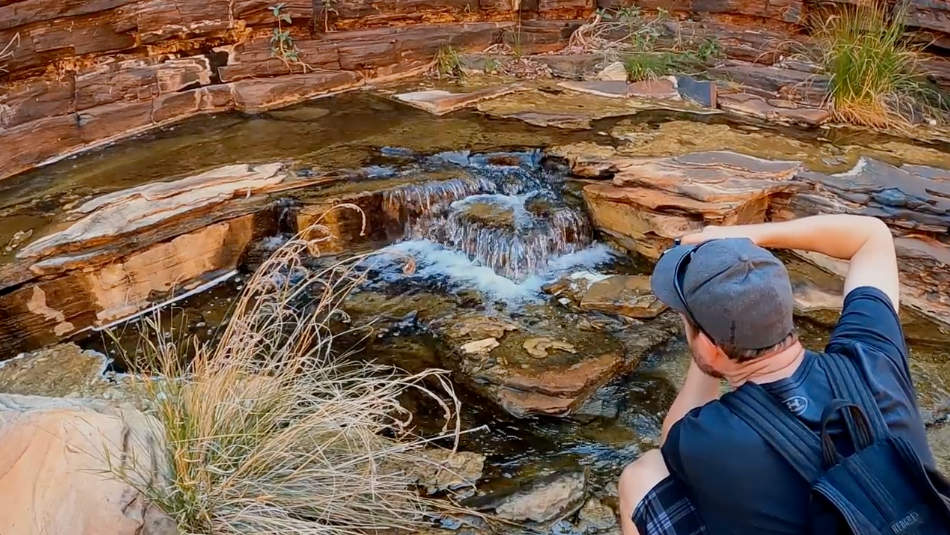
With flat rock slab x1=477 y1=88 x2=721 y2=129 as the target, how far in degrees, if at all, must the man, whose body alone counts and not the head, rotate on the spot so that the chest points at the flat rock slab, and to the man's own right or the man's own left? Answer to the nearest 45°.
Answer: approximately 45° to the man's own right

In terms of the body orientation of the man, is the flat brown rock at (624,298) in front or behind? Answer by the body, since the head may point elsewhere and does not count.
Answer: in front

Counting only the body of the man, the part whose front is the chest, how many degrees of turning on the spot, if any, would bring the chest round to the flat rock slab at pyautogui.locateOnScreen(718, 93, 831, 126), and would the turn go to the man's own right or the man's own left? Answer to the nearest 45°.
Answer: approximately 45° to the man's own right

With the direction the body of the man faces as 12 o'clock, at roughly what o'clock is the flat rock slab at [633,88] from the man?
The flat rock slab is roughly at 1 o'clock from the man.

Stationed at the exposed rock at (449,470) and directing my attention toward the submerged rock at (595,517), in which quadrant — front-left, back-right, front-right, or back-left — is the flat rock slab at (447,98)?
back-left

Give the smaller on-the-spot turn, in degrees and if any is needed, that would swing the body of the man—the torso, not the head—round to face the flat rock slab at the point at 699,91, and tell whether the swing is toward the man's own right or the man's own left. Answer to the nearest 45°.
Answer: approximately 45° to the man's own right

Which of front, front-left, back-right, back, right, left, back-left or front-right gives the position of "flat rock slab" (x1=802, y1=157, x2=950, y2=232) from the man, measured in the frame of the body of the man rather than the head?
front-right

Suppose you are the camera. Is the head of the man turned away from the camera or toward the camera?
away from the camera

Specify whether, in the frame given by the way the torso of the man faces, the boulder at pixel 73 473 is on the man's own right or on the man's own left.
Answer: on the man's own left

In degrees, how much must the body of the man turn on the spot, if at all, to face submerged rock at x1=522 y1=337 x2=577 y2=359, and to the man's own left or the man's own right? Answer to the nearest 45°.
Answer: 0° — they already face it

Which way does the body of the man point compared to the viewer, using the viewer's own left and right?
facing away from the viewer and to the left of the viewer

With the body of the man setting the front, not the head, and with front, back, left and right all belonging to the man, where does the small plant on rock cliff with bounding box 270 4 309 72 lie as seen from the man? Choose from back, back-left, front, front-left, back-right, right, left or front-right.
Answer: front

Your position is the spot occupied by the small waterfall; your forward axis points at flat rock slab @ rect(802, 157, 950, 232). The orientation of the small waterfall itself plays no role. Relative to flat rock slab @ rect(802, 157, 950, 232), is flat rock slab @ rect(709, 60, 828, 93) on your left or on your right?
left

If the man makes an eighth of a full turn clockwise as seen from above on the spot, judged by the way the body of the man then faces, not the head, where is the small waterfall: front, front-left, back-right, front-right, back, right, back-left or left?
front-left
